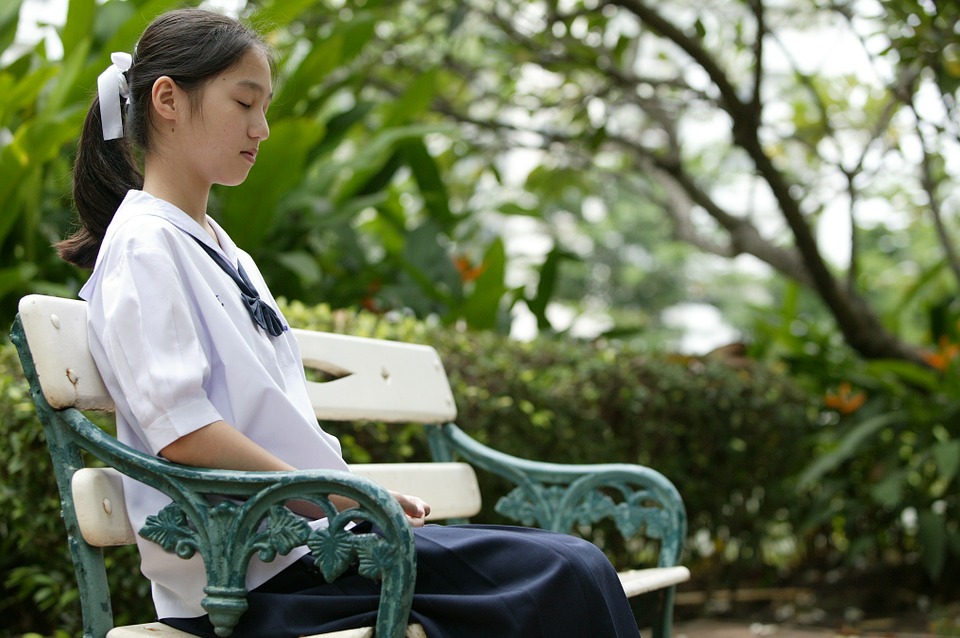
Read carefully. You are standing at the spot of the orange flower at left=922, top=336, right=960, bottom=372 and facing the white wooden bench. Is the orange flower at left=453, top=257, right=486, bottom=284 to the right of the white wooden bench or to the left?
right

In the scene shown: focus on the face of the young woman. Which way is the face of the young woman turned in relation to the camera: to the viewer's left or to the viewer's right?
to the viewer's right

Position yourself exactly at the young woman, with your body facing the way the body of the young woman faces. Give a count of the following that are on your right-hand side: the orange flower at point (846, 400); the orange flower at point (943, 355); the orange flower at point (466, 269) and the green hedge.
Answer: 0

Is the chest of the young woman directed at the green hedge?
no

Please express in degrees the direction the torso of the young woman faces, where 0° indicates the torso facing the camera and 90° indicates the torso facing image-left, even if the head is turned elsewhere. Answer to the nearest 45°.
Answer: approximately 270°

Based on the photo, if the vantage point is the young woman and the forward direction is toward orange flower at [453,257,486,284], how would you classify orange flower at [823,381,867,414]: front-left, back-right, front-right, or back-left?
front-right

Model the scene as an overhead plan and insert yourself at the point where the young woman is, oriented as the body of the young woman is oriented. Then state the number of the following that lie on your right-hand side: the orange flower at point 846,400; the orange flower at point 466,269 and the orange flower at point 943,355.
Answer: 0

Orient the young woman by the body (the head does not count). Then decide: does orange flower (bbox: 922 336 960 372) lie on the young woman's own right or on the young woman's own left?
on the young woman's own left
